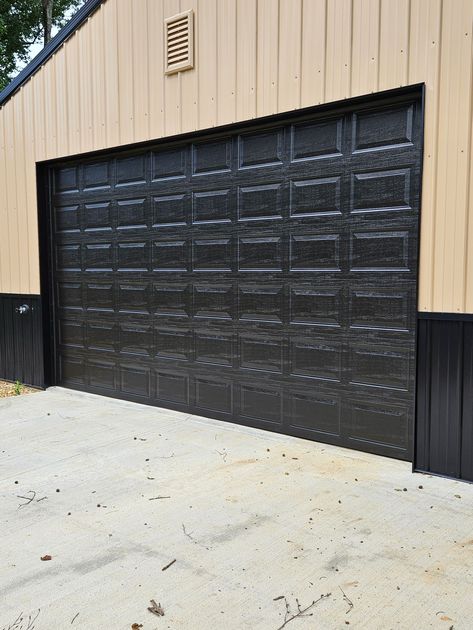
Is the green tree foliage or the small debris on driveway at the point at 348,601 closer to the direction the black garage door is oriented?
the small debris on driveway

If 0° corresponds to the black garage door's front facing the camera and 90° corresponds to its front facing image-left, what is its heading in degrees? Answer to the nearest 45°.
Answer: approximately 45°

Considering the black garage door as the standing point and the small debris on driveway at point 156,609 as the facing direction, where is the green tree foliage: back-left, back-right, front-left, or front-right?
back-right

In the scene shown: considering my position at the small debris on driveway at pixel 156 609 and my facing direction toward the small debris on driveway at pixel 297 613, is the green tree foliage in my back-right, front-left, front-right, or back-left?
back-left

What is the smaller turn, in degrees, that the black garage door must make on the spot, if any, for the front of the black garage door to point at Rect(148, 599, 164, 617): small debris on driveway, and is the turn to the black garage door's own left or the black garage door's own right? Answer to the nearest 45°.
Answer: approximately 45° to the black garage door's own left

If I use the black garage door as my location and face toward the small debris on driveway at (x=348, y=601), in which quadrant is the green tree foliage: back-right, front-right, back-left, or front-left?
back-right

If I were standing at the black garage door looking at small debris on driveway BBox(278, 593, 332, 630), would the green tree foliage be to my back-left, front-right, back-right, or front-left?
back-right

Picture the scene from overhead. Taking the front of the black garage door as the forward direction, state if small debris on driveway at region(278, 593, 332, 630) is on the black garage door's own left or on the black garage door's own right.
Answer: on the black garage door's own left
